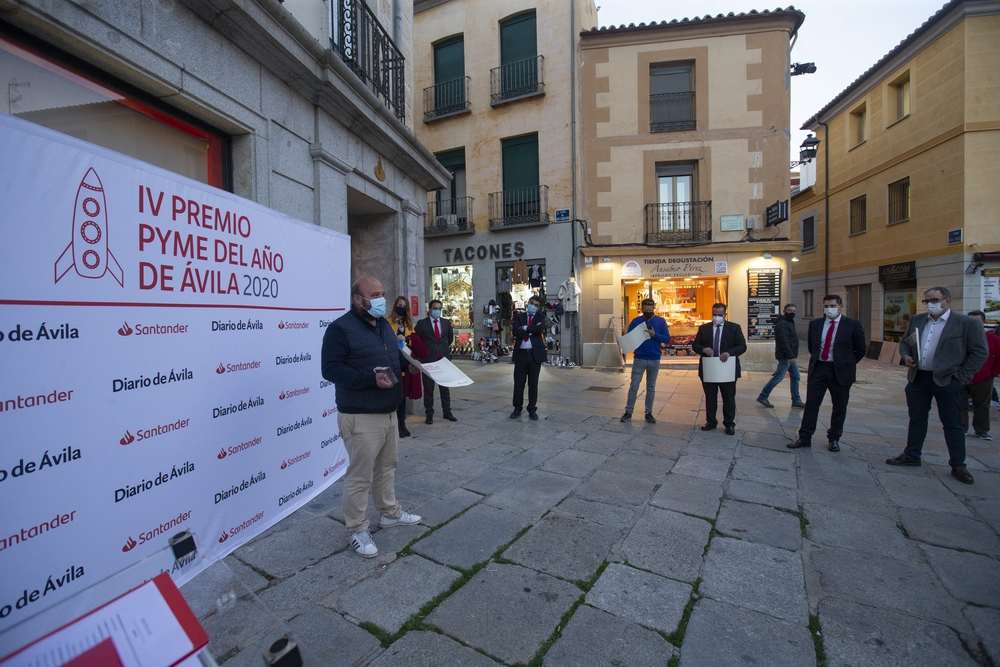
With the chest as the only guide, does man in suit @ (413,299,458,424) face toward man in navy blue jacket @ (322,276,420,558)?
yes

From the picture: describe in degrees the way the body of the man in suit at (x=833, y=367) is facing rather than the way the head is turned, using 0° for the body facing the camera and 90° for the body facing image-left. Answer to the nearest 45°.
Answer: approximately 45°

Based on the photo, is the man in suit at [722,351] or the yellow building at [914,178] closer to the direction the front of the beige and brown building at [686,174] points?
the man in suit

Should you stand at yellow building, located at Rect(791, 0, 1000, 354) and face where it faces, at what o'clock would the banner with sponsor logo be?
The banner with sponsor logo is roughly at 11 o'clock from the yellow building.

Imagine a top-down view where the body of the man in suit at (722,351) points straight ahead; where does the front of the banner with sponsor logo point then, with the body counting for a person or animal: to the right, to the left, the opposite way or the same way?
to the left

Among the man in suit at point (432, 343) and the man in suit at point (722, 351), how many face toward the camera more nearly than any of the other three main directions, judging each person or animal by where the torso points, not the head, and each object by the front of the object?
2

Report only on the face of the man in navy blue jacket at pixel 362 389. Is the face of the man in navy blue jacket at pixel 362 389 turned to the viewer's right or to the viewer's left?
to the viewer's right

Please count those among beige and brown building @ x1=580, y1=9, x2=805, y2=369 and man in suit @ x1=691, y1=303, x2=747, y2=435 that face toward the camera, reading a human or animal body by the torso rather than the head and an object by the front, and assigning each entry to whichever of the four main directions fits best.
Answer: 2

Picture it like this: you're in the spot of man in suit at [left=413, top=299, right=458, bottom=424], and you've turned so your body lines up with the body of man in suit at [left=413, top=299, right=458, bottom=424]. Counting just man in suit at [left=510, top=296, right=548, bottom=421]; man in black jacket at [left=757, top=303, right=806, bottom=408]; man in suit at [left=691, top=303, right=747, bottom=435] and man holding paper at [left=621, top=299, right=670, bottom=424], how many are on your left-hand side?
4

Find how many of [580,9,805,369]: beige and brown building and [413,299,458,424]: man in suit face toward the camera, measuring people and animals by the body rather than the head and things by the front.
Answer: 2
